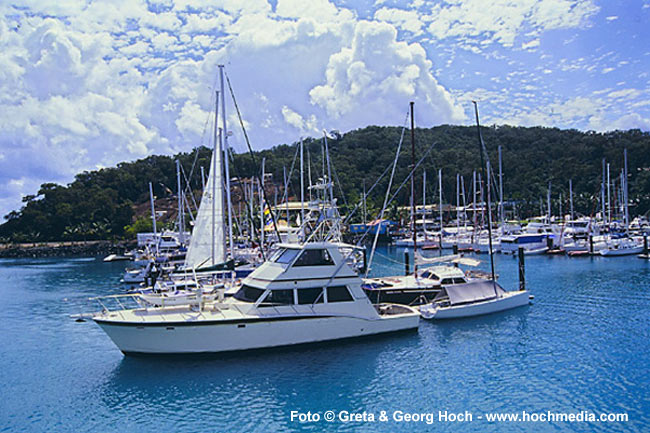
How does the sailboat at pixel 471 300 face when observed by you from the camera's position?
facing away from the viewer and to the right of the viewer

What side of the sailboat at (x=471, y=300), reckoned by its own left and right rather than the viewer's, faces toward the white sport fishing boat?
back

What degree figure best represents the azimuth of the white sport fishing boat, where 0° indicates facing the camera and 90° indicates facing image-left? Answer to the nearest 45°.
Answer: approximately 45°

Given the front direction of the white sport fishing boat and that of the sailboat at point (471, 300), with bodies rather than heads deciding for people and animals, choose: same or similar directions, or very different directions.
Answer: very different directions

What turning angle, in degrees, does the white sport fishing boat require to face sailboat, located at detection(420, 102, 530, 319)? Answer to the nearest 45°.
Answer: approximately 180°
